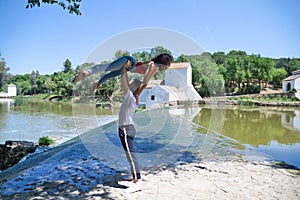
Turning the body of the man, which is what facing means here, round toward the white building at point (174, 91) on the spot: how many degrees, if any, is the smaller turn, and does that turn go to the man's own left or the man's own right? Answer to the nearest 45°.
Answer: approximately 90° to the man's own right

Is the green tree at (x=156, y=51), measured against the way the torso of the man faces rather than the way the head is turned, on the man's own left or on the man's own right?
on the man's own right
